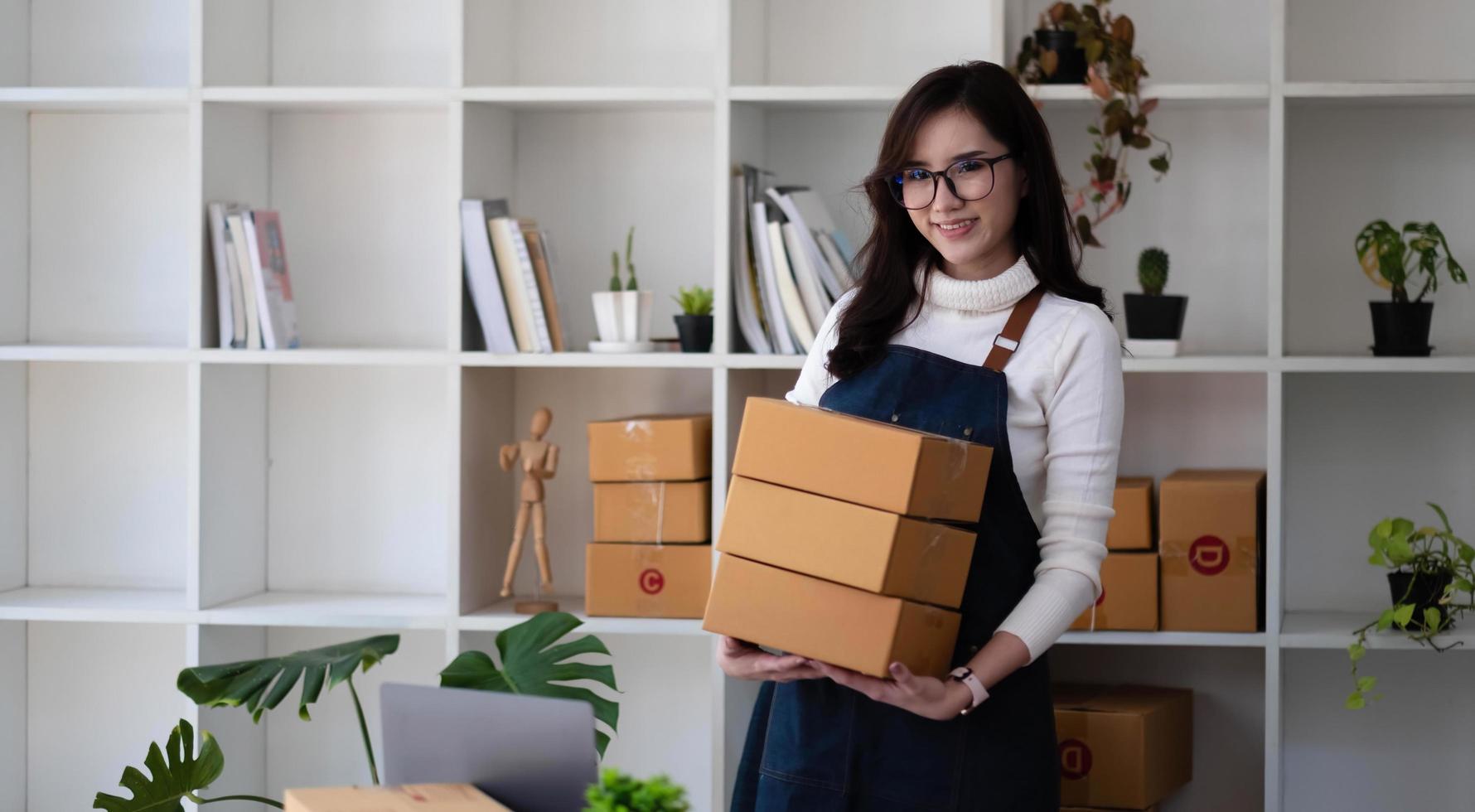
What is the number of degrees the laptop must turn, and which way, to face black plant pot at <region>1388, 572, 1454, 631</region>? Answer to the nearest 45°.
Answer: approximately 45° to its right

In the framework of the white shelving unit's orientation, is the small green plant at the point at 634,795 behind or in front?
in front

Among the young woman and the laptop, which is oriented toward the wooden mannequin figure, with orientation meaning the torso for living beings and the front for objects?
the laptop

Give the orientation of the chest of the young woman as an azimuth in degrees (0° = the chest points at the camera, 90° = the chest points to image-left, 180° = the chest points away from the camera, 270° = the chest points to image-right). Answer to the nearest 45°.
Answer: approximately 45°

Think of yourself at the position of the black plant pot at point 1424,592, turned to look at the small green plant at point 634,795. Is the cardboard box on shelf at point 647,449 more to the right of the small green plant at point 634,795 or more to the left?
right

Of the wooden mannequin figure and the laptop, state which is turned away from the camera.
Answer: the laptop

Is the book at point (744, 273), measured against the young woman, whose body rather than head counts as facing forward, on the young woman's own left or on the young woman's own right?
on the young woman's own right

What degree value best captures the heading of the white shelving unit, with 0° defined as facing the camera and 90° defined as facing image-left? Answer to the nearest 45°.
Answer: approximately 0°

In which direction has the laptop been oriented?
away from the camera

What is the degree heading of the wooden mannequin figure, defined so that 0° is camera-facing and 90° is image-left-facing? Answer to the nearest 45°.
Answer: approximately 0°

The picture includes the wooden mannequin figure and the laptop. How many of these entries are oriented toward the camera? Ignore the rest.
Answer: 1
